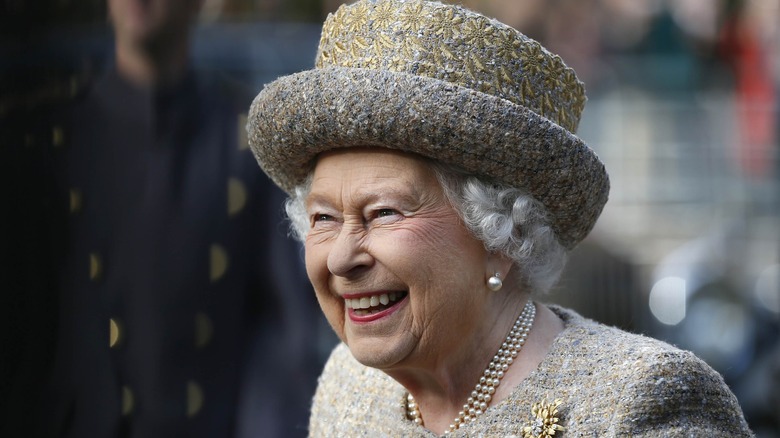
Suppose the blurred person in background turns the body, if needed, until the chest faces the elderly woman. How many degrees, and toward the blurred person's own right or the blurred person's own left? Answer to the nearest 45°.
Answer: approximately 45° to the blurred person's own left

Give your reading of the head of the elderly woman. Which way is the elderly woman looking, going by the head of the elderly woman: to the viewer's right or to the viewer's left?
to the viewer's left

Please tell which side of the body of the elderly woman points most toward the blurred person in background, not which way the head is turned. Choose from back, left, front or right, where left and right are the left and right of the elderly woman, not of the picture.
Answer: right

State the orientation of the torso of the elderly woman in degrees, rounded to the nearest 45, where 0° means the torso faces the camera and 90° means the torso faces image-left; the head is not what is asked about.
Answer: approximately 45°

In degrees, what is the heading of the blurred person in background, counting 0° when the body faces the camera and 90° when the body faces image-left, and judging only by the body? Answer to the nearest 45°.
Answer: approximately 0°
